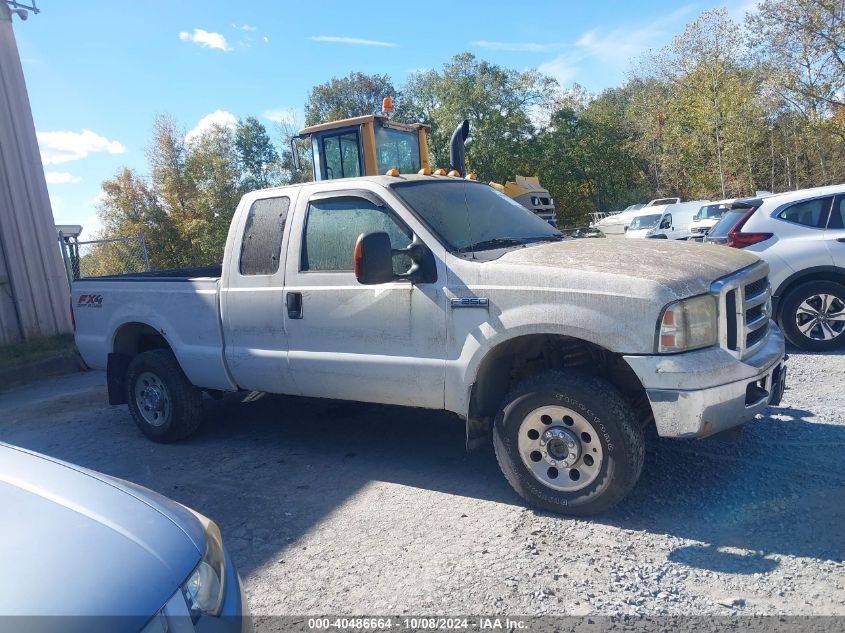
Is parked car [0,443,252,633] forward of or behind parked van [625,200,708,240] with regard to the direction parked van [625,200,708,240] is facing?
forward

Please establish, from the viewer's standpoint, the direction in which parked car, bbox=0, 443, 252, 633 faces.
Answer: facing the viewer and to the right of the viewer

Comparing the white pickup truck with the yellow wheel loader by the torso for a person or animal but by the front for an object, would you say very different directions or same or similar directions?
very different directions

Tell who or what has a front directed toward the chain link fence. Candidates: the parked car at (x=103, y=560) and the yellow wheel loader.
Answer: the yellow wheel loader

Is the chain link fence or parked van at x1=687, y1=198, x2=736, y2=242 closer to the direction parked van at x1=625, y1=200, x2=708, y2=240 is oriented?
the chain link fence

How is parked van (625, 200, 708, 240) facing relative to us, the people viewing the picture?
facing the viewer and to the left of the viewer

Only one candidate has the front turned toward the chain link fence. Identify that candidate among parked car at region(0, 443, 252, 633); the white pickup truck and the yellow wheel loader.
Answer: the yellow wheel loader

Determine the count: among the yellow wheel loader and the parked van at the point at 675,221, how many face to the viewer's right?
0

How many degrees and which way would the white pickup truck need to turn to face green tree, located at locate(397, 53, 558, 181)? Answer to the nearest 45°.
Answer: approximately 135° to its left

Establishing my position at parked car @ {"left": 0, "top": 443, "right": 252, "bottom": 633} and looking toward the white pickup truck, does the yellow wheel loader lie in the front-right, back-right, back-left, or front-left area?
front-left

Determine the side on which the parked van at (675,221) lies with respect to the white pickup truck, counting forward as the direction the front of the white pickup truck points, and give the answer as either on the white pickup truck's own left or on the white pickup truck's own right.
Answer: on the white pickup truck's own left

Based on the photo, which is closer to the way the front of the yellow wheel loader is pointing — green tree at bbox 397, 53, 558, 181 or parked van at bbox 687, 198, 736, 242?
the green tree

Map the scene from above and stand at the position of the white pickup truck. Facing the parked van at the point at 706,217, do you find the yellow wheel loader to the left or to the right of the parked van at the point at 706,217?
left

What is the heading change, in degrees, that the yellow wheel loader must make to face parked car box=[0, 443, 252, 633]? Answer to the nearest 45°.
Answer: approximately 135° to its left

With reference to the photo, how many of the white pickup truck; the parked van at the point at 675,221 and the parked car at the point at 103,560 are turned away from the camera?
0

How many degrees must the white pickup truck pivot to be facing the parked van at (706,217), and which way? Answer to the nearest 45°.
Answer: approximately 90° to its left

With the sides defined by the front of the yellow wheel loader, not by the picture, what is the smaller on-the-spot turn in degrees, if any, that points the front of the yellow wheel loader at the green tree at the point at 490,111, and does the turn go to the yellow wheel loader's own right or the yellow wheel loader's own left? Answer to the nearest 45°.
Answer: approximately 45° to the yellow wheel loader's own right

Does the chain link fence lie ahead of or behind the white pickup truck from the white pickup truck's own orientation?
behind

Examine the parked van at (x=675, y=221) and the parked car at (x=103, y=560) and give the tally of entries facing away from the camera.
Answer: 0
